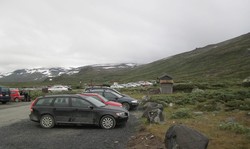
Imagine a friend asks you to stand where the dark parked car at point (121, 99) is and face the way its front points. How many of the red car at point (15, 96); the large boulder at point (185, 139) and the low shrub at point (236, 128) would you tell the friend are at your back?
1

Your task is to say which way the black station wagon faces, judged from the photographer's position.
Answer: facing to the right of the viewer

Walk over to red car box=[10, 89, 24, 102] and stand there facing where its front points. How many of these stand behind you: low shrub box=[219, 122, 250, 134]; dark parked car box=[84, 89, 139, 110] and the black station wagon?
0

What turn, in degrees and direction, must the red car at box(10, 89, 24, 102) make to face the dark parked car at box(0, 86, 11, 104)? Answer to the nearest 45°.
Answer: approximately 45° to its right

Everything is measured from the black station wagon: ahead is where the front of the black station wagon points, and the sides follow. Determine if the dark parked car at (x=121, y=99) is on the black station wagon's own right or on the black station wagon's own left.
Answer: on the black station wagon's own left

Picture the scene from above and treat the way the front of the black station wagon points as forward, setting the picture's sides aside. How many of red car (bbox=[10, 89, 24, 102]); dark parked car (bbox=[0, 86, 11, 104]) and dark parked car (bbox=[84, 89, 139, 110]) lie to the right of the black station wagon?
0

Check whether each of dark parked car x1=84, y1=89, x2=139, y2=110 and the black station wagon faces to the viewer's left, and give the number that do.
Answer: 0

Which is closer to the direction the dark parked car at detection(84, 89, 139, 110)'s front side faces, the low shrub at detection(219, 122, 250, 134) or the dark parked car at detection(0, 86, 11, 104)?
the low shrub
